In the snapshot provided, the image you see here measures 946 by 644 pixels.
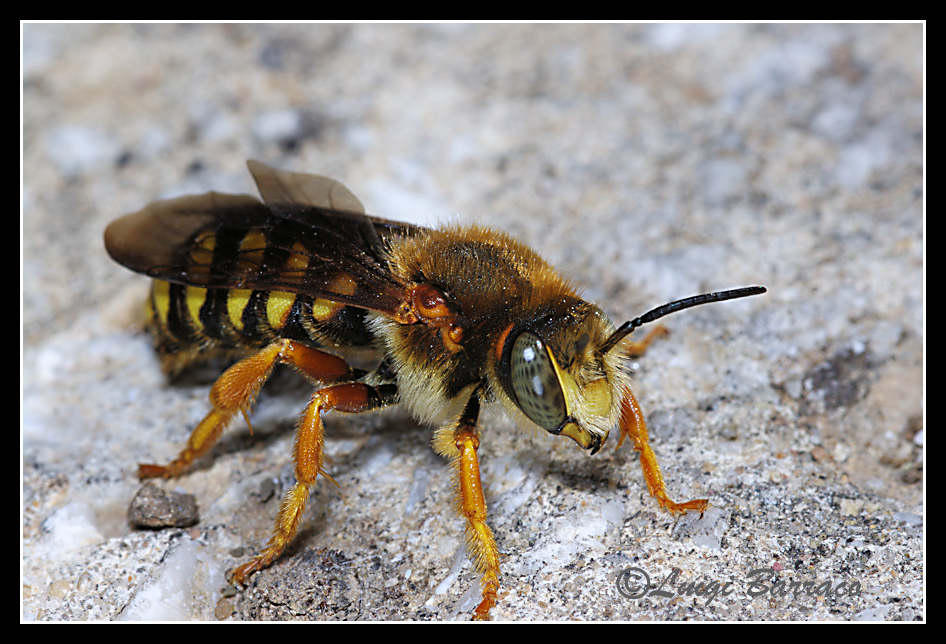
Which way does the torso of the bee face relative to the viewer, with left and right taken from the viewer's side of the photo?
facing the viewer and to the right of the viewer
